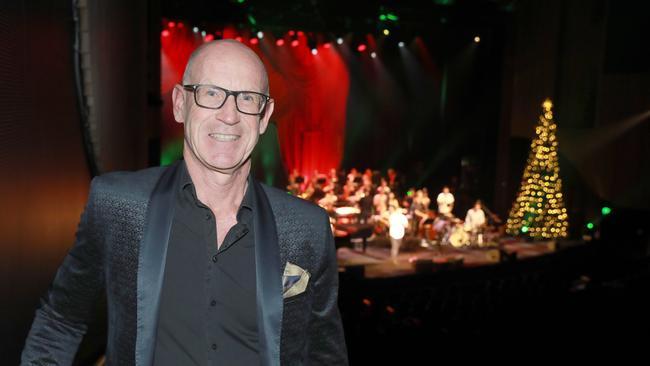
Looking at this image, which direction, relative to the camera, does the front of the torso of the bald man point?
toward the camera

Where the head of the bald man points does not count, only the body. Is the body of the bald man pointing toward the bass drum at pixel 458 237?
no

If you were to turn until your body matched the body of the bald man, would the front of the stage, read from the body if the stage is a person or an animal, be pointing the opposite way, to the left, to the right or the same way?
the same way

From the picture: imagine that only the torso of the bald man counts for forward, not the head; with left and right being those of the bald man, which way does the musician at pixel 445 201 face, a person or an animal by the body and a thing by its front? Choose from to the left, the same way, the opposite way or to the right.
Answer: the same way

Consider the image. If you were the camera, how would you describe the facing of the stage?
facing the viewer and to the right of the viewer

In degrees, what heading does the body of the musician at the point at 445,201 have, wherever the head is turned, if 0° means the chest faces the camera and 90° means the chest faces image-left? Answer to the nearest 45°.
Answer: approximately 315°

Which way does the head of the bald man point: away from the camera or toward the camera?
toward the camera

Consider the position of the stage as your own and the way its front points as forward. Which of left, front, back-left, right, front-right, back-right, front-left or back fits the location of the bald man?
front-right

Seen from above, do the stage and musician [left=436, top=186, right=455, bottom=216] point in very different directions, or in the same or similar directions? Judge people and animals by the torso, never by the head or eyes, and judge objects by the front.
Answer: same or similar directions

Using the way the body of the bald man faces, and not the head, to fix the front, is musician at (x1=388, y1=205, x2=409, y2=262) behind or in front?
behind

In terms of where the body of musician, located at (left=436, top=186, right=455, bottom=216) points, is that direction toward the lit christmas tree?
no

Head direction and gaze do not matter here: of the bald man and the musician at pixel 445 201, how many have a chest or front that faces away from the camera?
0

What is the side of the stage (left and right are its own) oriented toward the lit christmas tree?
left

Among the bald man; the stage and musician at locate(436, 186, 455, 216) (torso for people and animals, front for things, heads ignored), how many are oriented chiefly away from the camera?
0
